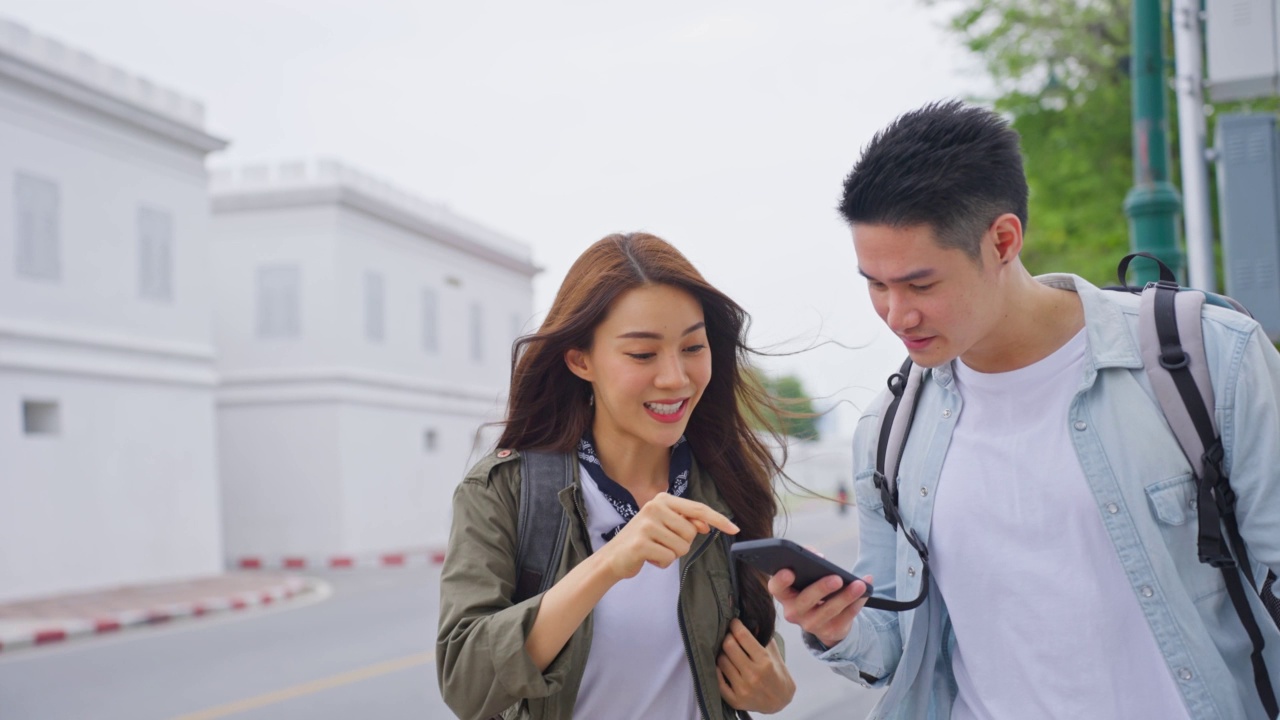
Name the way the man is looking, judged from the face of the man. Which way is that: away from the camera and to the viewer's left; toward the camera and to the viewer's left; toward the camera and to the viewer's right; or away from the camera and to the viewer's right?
toward the camera and to the viewer's left

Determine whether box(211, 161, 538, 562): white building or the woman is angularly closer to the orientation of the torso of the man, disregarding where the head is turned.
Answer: the woman

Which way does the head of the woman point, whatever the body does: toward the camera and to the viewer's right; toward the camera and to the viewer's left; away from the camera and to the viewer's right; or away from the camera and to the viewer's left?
toward the camera and to the viewer's right

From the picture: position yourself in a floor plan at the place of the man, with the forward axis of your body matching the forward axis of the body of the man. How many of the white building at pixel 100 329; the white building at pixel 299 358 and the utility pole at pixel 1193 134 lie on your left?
0

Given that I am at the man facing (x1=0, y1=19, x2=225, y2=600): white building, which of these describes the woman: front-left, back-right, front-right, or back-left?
front-left

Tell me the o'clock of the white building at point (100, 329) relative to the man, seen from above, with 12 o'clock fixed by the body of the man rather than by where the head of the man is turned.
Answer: The white building is roughly at 3 o'clock from the man.

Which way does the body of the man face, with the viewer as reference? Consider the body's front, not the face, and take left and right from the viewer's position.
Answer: facing the viewer and to the left of the viewer

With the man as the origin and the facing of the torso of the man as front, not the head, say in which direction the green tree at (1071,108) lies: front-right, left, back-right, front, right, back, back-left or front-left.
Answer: back-right

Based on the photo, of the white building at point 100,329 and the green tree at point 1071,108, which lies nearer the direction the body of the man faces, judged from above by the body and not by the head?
the white building

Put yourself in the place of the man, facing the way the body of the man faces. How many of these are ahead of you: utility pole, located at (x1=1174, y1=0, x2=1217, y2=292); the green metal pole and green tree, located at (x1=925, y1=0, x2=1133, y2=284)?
0

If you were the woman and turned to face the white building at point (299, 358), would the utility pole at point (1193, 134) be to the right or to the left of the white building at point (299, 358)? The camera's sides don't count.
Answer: right

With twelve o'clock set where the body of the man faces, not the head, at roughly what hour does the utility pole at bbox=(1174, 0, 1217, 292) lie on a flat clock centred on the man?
The utility pole is roughly at 5 o'clock from the man.
